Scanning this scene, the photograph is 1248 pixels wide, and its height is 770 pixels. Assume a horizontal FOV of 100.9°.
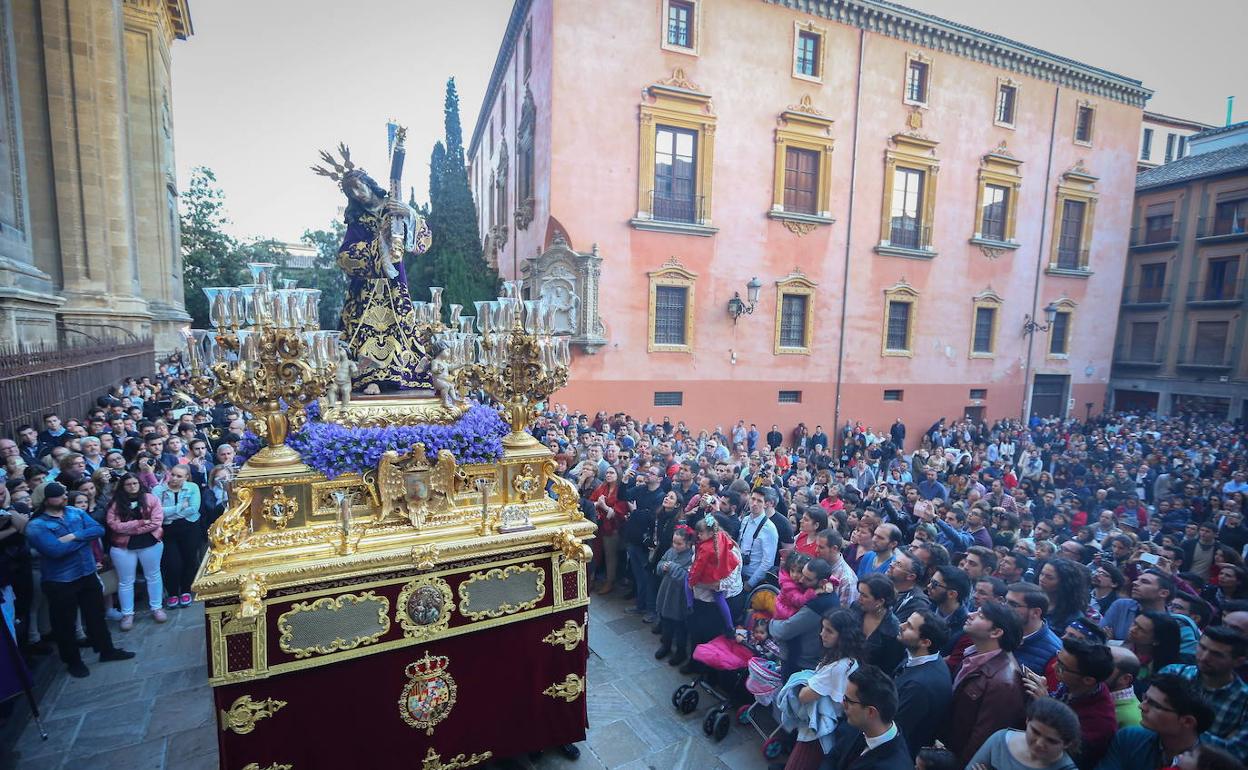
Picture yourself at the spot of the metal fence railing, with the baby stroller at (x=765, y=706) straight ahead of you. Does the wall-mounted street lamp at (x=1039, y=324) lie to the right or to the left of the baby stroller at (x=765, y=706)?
left

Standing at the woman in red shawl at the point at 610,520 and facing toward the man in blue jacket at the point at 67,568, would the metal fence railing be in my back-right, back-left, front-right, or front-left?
front-right

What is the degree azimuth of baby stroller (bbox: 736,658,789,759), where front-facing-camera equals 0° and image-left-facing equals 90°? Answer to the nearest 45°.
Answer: approximately 45°

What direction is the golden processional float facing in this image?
toward the camera

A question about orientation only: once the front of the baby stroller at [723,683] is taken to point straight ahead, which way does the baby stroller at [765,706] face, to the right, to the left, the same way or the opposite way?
the same way

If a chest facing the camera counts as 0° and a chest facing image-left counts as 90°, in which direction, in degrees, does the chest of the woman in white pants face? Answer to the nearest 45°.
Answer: approximately 315°

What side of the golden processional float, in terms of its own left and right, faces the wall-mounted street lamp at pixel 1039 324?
left

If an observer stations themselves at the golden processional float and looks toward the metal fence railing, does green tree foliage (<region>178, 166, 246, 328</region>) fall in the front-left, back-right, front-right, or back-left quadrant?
front-right

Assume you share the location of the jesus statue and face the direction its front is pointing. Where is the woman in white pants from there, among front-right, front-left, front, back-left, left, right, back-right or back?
back-right

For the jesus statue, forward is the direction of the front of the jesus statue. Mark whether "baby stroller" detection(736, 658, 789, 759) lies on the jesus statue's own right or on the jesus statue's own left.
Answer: on the jesus statue's own left

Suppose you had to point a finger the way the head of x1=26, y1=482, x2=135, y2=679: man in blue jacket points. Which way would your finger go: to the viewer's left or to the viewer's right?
to the viewer's right

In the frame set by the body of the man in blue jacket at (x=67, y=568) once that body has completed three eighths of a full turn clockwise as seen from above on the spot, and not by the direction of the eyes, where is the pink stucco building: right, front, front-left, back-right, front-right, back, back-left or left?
back

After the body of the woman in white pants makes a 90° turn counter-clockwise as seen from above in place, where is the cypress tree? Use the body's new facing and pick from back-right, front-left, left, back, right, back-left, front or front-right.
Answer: front

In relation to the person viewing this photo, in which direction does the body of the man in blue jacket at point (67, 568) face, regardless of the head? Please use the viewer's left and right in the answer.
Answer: facing the viewer and to the right of the viewer

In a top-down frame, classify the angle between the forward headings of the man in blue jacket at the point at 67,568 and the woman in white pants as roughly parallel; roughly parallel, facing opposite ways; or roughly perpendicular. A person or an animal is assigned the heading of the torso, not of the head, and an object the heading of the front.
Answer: roughly parallel

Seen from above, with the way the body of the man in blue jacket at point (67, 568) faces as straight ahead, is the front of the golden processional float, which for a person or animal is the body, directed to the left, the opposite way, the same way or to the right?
to the right
